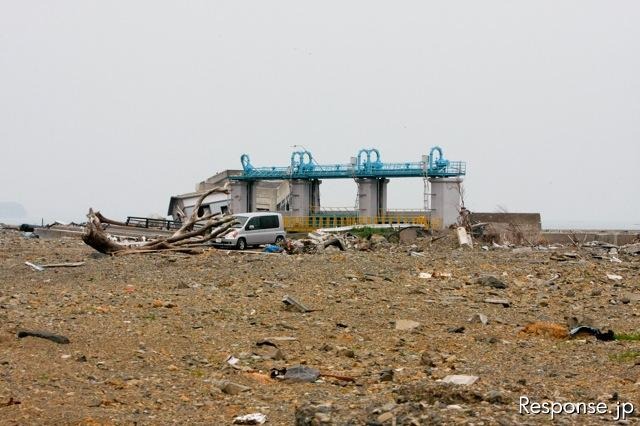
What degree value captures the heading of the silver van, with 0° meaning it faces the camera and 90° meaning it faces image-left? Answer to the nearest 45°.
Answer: approximately 45°

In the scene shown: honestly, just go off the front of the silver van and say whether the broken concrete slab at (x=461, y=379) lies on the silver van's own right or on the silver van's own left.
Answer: on the silver van's own left

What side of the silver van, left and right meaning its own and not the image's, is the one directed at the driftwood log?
front
